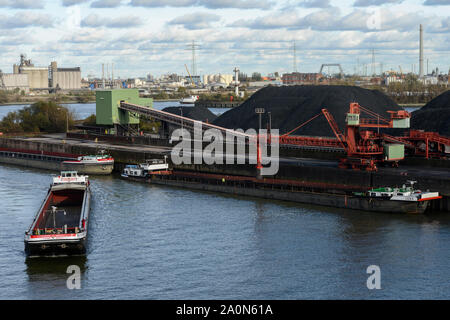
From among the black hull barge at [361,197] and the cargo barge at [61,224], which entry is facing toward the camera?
the cargo barge

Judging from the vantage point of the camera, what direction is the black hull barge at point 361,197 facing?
facing away from the viewer and to the left of the viewer

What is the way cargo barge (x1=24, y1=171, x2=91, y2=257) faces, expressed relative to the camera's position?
facing the viewer

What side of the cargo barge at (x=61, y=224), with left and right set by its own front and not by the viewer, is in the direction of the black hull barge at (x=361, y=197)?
left

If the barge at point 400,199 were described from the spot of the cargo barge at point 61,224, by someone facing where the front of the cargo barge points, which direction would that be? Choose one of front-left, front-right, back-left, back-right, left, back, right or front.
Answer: left

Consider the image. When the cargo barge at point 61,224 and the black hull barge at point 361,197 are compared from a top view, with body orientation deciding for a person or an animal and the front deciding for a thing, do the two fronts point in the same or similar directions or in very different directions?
very different directions

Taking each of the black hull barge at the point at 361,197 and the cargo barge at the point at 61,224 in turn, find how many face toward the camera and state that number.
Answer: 1
